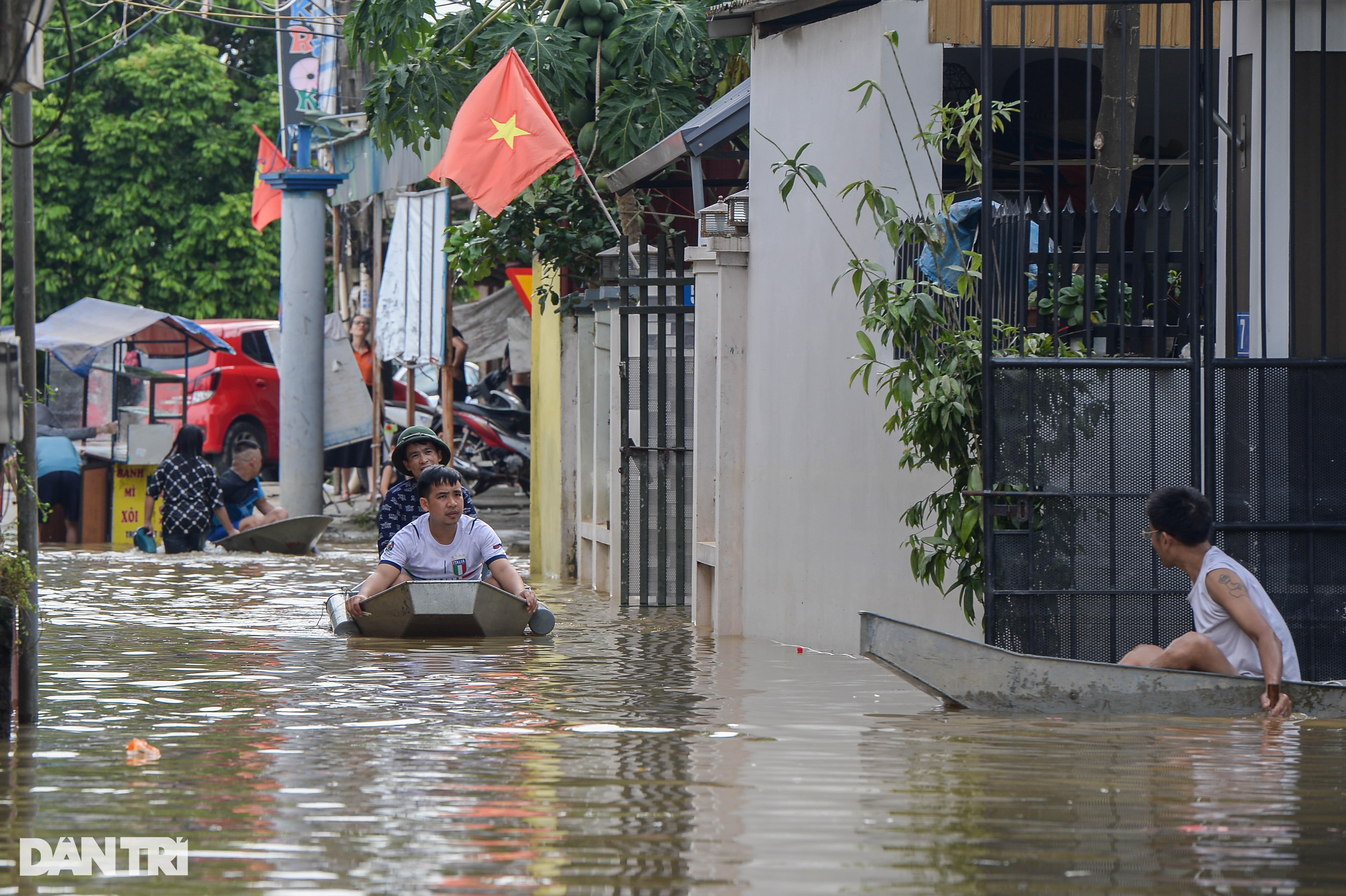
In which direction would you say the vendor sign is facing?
toward the camera

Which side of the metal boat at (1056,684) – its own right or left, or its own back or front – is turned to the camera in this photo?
left

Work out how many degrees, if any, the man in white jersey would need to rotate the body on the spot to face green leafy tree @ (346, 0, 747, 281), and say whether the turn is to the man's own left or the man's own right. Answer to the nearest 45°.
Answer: approximately 180°

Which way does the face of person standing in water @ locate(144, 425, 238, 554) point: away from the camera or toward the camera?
away from the camera

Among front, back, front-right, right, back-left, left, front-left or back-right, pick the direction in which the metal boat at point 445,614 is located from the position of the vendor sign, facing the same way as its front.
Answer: front

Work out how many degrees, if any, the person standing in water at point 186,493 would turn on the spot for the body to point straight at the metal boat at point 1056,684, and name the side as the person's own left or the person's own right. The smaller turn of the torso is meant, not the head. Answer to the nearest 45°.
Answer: approximately 180°

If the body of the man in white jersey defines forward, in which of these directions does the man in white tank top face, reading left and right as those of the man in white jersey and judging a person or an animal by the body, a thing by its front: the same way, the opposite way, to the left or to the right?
to the right

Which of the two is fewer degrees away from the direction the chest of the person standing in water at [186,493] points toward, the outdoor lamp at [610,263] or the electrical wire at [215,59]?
the electrical wire

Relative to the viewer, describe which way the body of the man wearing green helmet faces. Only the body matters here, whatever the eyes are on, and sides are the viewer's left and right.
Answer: facing the viewer

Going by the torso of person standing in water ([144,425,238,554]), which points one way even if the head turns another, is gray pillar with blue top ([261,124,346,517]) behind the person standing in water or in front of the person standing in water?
in front

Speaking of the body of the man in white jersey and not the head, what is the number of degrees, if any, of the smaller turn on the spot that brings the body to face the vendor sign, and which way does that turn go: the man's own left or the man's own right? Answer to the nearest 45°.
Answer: approximately 180°

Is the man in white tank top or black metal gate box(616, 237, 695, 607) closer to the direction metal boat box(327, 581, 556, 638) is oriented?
the man in white tank top

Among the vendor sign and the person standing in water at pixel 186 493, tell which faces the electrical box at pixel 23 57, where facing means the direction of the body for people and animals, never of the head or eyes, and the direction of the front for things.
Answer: the vendor sign

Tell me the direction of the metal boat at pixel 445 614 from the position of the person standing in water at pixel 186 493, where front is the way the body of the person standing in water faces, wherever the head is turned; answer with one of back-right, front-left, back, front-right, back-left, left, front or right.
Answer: back

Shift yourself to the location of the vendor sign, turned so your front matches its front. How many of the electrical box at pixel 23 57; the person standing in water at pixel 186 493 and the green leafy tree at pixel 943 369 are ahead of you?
3

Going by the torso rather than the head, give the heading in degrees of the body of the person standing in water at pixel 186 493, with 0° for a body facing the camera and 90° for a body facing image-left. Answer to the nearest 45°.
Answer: approximately 180°

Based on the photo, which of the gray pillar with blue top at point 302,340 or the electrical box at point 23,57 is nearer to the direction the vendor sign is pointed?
the electrical box

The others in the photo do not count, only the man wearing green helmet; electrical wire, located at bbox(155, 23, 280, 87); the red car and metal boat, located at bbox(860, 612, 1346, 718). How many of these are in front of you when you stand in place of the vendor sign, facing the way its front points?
2
